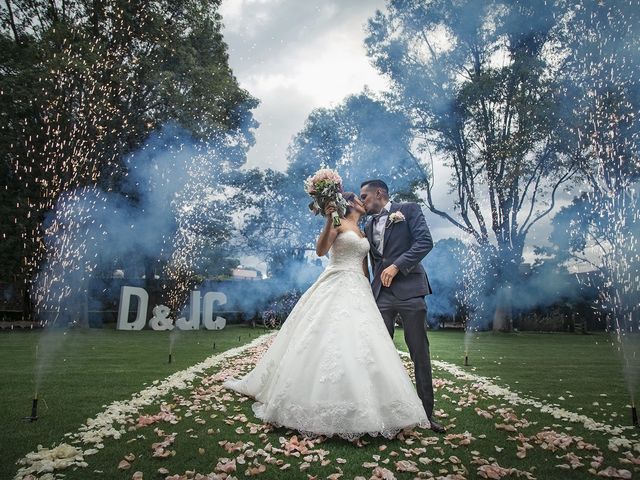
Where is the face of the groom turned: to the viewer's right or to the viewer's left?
to the viewer's left

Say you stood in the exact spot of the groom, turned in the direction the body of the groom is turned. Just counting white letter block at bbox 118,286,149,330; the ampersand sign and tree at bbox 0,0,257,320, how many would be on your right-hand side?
3

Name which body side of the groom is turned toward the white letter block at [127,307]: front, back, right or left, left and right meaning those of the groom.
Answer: right

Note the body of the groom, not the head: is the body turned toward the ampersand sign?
no

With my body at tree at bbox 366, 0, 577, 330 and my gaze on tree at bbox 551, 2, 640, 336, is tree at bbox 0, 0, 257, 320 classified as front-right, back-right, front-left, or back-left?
back-right

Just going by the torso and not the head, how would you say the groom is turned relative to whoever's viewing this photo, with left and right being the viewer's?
facing the viewer and to the left of the viewer

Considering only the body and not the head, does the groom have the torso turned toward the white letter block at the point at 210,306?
no

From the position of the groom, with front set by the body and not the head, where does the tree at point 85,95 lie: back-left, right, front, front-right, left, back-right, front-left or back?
right

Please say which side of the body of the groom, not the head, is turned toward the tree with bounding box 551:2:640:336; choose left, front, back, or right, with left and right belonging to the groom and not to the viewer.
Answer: back

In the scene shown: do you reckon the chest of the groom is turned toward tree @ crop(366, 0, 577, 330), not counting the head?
no

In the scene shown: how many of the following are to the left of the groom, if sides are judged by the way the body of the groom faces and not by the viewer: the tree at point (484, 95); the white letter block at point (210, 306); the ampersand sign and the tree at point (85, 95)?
0
